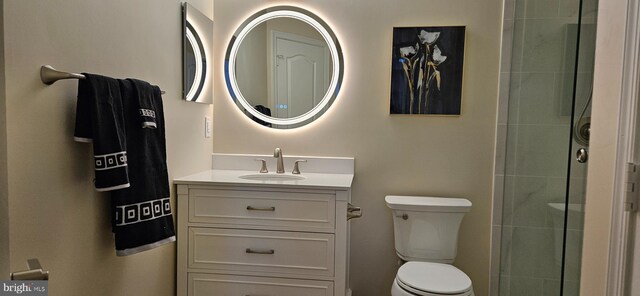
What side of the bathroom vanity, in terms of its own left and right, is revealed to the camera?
front

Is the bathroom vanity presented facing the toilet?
no

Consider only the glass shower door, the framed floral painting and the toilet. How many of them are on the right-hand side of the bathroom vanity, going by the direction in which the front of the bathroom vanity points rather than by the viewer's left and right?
0

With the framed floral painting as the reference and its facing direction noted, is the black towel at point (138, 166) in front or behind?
in front

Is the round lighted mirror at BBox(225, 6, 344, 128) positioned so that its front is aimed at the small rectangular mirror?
no

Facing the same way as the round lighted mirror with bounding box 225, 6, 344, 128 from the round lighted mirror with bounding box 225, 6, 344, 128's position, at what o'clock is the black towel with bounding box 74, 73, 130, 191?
The black towel is roughly at 1 o'clock from the round lighted mirror.

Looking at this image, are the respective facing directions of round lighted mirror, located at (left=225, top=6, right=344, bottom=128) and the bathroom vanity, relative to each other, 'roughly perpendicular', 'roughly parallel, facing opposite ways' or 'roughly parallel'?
roughly parallel

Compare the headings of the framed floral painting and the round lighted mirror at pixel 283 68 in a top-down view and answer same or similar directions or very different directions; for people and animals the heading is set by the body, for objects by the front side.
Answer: same or similar directions

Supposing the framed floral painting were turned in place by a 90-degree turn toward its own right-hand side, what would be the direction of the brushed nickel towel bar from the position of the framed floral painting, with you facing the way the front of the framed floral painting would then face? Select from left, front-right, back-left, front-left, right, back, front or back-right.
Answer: front-left

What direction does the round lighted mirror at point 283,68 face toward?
toward the camera

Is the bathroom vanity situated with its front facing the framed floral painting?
no

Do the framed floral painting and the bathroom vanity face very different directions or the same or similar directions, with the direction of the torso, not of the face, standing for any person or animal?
same or similar directions
